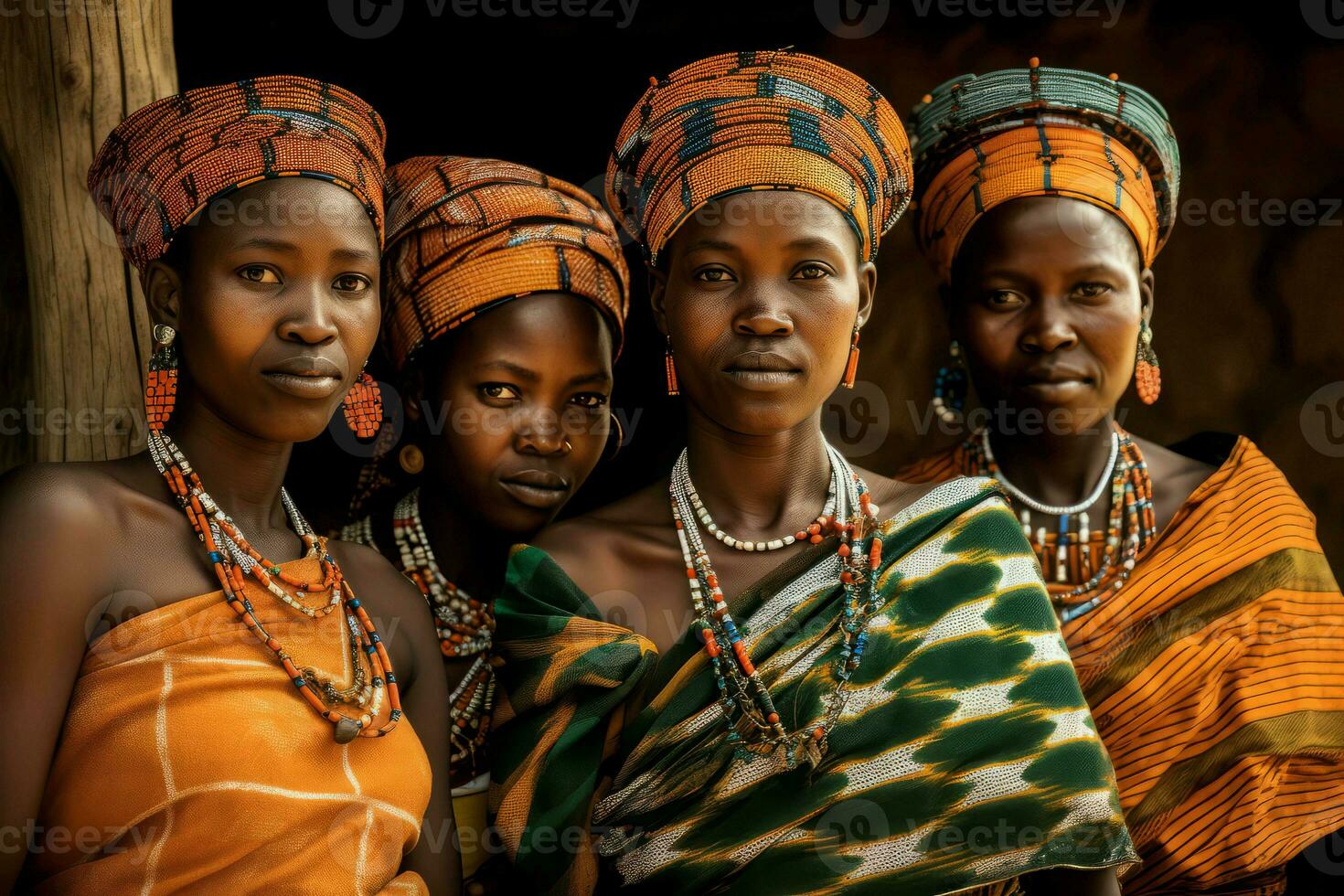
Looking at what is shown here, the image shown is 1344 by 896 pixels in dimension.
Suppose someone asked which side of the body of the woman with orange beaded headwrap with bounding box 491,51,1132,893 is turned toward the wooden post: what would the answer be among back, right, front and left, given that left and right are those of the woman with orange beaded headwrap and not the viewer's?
right

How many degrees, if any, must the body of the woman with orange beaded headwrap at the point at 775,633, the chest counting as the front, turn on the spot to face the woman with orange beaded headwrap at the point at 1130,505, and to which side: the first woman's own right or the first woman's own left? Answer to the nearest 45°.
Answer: approximately 135° to the first woman's own left

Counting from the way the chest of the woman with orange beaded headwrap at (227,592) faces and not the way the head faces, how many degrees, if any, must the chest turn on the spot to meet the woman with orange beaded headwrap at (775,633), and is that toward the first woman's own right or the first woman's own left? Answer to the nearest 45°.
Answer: approximately 45° to the first woman's own left
